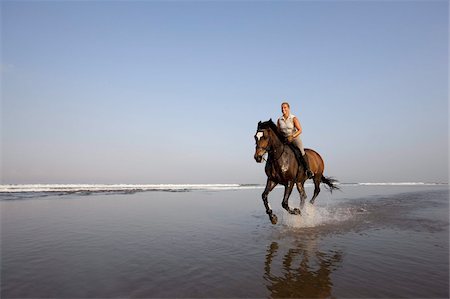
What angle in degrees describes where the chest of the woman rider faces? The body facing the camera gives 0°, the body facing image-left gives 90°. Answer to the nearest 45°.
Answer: approximately 45°
